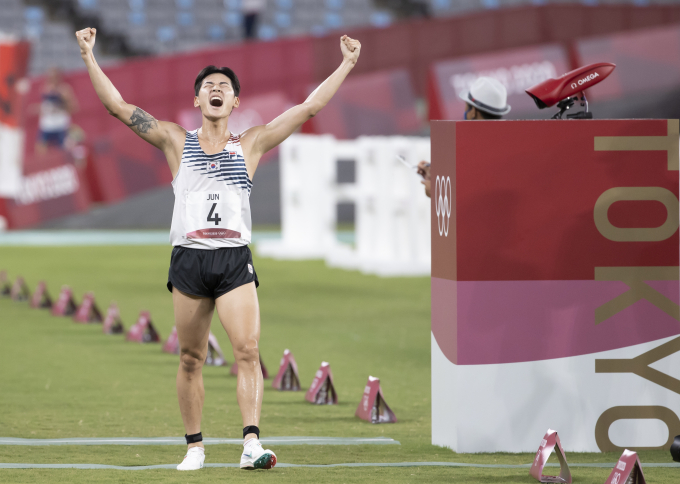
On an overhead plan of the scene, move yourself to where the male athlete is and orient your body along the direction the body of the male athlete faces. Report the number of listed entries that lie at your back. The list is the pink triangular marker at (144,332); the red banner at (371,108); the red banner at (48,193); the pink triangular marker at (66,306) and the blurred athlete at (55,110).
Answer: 5

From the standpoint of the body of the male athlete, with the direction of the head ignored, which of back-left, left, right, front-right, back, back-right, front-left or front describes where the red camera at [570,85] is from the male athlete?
left

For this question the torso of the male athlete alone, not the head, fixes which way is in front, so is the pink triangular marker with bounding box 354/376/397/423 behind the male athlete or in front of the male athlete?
behind

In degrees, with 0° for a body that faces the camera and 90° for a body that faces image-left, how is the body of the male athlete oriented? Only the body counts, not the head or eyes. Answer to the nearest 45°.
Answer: approximately 0°

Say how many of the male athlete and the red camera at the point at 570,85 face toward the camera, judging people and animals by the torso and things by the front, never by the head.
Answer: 1

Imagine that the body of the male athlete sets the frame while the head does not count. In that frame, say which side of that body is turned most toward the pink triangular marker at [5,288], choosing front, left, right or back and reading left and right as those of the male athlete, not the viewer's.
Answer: back

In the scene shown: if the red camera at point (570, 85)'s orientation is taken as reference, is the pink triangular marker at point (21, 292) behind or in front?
in front

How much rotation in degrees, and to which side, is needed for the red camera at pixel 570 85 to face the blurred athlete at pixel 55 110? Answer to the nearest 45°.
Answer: approximately 45° to its right

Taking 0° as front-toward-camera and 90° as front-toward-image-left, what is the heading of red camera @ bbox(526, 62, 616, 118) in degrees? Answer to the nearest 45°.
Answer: approximately 90°

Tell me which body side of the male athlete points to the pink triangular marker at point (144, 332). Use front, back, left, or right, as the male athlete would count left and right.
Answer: back

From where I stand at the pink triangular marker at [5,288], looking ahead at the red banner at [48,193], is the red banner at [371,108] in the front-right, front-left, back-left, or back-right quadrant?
front-right

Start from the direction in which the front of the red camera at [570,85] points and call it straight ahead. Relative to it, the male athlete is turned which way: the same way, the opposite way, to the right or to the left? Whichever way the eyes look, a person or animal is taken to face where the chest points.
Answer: to the left

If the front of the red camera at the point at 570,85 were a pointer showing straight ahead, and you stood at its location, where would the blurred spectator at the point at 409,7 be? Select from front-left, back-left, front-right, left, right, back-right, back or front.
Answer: right

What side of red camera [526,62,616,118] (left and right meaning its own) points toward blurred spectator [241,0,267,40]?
right
